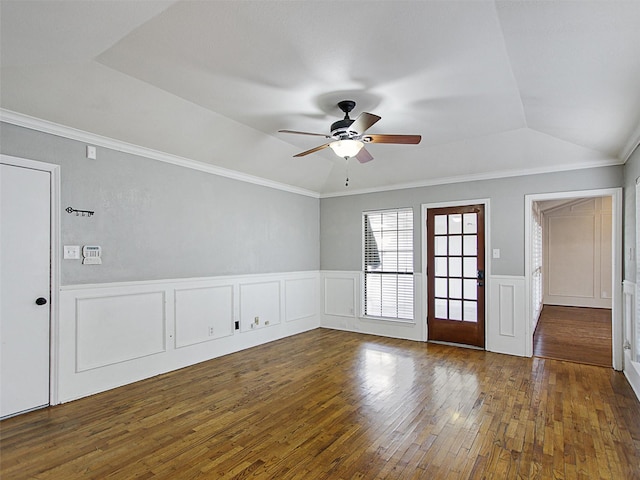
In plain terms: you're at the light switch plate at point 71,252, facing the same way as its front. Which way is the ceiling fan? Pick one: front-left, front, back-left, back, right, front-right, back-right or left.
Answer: front-left

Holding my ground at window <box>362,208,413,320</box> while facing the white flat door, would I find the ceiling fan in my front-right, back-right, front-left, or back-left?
front-left

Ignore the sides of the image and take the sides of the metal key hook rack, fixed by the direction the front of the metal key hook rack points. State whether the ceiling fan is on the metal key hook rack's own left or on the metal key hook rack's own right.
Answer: on the metal key hook rack's own left

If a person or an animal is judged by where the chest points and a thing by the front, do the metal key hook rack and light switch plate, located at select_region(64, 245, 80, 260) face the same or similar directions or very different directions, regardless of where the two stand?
same or similar directions

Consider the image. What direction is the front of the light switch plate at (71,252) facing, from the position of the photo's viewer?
facing the viewer

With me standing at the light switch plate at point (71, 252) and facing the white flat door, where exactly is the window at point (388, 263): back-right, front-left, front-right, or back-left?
back-left

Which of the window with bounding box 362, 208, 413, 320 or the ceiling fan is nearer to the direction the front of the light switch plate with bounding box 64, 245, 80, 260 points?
the ceiling fan

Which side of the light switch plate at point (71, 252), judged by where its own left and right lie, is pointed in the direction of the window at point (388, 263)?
left

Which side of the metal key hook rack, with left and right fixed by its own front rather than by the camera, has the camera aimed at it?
front
